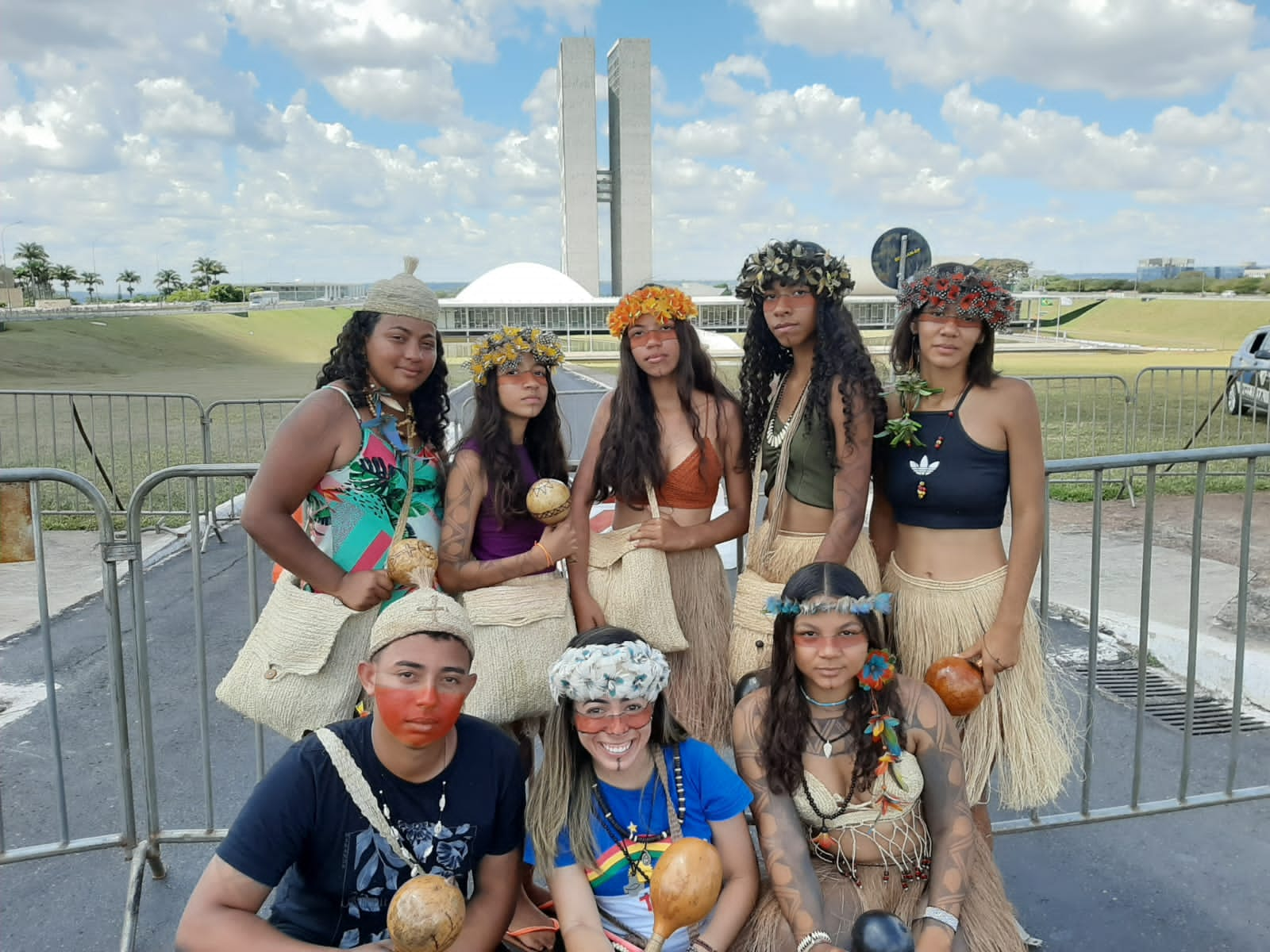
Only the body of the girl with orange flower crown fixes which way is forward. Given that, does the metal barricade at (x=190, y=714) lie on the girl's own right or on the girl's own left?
on the girl's own right

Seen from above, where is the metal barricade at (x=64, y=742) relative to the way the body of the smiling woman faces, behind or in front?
behind

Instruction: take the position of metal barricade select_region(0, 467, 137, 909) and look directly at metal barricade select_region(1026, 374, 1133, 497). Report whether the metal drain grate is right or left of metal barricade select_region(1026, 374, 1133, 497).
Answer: right

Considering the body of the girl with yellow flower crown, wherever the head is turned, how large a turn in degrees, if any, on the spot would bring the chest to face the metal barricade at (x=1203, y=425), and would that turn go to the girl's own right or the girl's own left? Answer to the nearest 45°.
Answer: approximately 90° to the girl's own left

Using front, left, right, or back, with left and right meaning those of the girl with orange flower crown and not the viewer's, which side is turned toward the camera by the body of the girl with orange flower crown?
front

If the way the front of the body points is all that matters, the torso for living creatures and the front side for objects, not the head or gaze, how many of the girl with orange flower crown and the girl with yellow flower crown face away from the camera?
0

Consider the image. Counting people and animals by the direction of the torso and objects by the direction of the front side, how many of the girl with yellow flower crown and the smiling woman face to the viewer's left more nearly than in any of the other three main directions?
0

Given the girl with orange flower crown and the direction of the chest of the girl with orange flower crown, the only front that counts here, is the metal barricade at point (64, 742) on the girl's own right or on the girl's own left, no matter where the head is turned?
on the girl's own right

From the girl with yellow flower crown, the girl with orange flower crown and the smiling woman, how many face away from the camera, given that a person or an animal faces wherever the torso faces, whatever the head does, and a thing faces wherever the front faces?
0

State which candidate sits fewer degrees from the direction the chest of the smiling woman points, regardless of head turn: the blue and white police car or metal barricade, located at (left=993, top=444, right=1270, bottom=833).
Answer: the metal barricade

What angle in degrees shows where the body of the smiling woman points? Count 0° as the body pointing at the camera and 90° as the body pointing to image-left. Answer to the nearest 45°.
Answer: approximately 315°
